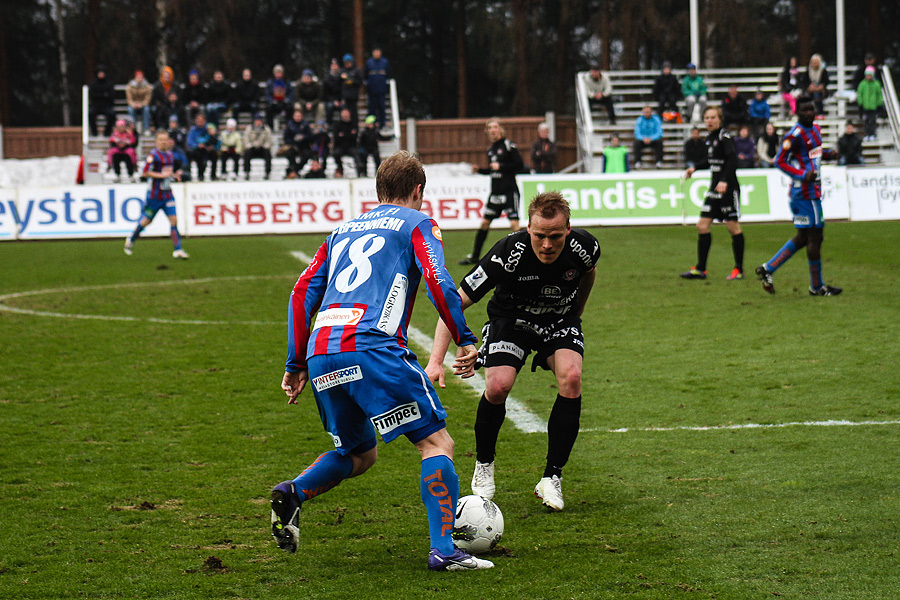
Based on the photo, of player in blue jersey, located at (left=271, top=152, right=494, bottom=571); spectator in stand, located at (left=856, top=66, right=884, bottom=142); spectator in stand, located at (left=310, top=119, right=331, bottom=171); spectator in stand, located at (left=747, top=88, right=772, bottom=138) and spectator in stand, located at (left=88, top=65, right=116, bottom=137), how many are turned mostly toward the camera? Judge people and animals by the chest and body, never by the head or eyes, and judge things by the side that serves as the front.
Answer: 4

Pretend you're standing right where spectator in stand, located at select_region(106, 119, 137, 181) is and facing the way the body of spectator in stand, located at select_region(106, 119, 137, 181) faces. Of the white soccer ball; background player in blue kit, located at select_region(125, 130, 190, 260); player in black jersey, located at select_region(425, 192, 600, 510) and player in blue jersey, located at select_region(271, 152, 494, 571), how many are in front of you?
4

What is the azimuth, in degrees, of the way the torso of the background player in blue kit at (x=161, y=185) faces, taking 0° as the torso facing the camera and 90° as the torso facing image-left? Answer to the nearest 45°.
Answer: approximately 315°

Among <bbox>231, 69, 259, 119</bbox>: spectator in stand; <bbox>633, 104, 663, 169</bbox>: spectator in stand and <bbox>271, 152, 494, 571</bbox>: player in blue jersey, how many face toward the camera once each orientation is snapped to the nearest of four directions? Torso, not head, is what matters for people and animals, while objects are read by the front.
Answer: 2

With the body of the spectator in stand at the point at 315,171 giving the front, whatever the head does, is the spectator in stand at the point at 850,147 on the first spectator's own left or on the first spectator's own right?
on the first spectator's own left

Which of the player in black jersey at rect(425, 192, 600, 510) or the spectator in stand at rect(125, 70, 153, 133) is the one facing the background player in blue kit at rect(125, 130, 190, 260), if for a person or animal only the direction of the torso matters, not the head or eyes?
the spectator in stand

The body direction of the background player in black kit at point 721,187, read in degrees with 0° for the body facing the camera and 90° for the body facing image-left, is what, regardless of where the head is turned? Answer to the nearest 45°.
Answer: approximately 45°

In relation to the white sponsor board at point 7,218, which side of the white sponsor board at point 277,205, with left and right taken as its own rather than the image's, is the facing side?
right

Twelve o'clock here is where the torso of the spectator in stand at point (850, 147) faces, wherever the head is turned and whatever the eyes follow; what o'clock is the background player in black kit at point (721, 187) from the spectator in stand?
The background player in black kit is roughly at 12 o'clock from the spectator in stand.

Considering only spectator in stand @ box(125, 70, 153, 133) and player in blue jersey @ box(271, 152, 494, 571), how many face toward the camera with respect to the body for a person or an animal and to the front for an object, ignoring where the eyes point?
1
